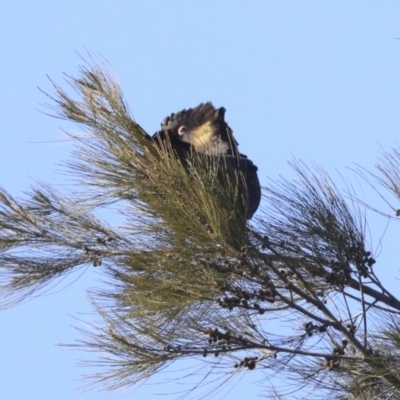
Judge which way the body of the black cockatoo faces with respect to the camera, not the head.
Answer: to the viewer's left
